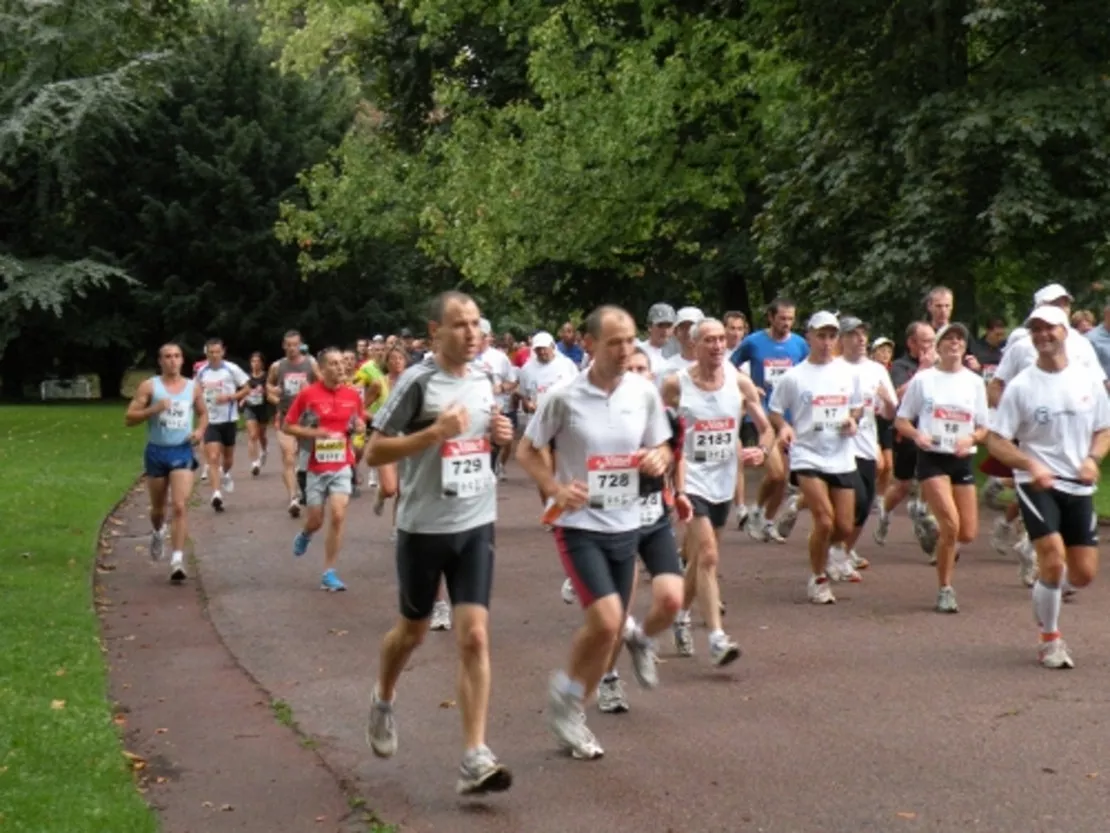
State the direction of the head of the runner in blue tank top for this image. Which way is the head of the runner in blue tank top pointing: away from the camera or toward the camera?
toward the camera

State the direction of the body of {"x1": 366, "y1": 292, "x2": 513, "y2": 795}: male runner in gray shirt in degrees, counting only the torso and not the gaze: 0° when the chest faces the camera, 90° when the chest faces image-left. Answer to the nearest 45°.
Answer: approximately 315°

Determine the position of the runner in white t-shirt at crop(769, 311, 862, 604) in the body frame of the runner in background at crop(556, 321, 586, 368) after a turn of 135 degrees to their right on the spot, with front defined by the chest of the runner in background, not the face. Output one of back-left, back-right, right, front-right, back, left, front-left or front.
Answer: back-left

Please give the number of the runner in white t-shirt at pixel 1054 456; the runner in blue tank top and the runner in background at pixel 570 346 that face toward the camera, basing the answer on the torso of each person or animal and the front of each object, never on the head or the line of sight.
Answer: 3

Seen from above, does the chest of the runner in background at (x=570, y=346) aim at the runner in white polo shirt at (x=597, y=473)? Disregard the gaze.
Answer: yes

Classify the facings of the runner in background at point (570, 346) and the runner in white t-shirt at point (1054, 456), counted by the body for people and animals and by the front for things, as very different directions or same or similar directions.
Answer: same or similar directions

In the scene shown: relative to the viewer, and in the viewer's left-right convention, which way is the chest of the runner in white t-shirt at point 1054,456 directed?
facing the viewer
